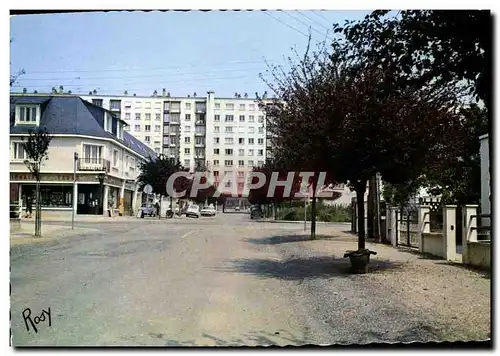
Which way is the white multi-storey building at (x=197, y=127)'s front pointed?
toward the camera

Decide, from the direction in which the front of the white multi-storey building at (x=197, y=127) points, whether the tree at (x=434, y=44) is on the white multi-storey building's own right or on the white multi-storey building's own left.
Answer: on the white multi-storey building's own left

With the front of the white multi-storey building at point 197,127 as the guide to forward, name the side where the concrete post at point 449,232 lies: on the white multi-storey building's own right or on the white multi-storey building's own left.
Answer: on the white multi-storey building's own left

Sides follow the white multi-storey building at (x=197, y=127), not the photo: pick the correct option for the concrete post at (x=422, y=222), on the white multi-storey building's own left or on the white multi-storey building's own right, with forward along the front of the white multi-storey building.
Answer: on the white multi-storey building's own left

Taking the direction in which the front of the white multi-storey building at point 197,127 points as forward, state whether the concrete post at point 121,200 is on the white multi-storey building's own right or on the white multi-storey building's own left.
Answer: on the white multi-storey building's own right

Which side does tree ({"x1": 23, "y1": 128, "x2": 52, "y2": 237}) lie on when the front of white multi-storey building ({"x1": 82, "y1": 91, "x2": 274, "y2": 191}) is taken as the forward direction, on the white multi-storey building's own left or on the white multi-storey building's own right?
on the white multi-storey building's own right

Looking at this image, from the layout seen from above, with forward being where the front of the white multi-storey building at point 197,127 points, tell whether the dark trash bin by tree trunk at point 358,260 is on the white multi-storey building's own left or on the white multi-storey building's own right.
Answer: on the white multi-storey building's own left
